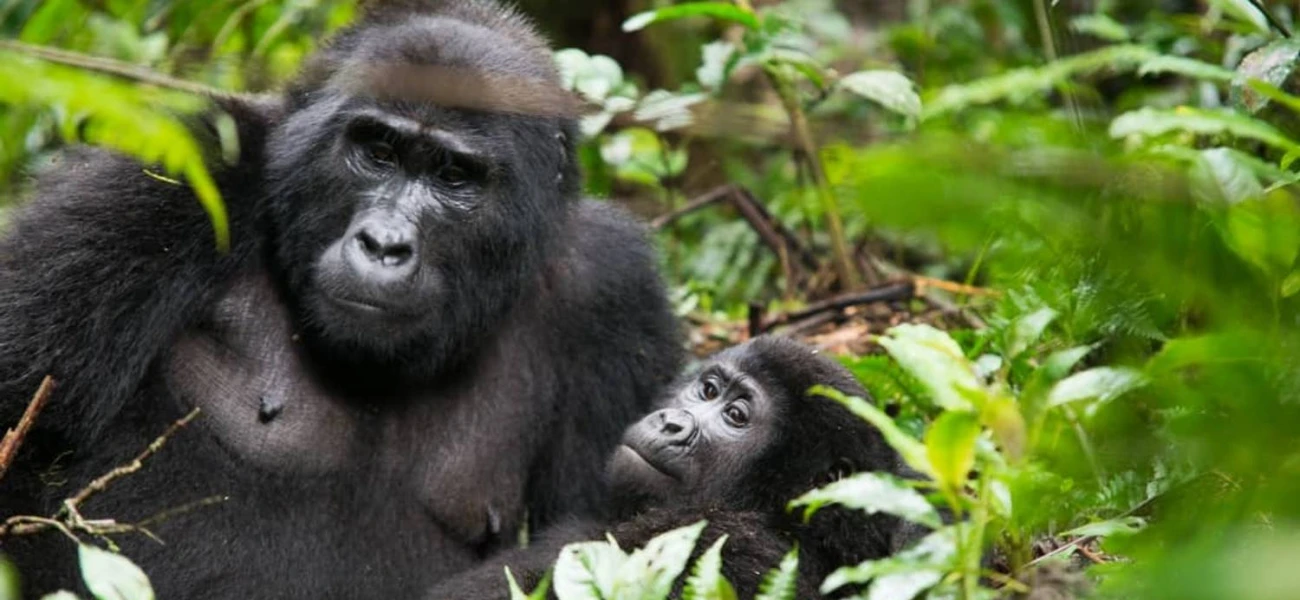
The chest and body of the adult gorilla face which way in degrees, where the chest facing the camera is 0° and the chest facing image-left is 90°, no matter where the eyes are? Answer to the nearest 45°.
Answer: approximately 0°

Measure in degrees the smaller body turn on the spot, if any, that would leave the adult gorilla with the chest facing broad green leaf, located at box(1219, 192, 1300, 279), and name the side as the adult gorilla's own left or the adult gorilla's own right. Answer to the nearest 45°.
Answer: approximately 45° to the adult gorilla's own left

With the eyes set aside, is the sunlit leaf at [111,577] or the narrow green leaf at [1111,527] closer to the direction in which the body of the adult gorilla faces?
the sunlit leaf

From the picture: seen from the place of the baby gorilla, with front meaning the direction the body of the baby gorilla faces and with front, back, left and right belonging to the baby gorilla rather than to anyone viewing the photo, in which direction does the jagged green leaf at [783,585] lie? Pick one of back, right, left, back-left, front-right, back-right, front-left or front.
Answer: front-left

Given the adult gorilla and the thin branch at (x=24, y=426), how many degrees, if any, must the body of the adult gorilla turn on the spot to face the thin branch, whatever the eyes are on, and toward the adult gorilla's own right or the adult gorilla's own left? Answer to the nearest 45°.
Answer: approximately 45° to the adult gorilla's own right

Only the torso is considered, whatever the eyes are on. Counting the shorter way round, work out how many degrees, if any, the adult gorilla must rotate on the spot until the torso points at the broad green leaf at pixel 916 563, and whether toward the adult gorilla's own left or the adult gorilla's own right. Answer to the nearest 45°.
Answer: approximately 45° to the adult gorilla's own left

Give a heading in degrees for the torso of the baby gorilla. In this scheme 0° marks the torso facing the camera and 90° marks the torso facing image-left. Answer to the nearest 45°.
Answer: approximately 45°

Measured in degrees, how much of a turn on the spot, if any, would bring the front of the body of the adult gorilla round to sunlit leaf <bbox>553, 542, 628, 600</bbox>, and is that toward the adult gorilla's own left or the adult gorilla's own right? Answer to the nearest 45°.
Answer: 0° — it already faces it

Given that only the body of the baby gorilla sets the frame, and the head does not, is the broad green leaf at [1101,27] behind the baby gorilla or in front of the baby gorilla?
behind

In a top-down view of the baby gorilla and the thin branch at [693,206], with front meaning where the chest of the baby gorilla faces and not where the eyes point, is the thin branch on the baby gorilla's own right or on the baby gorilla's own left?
on the baby gorilla's own right

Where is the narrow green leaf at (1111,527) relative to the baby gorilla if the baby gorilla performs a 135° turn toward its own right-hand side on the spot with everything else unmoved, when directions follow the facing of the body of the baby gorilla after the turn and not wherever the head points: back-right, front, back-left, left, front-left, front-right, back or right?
back-right

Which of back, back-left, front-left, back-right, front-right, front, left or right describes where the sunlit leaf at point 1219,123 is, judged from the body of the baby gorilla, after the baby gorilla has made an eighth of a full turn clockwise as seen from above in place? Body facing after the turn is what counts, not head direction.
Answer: back-left

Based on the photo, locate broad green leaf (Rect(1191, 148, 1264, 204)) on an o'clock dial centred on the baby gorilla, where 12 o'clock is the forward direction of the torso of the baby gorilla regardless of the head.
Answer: The broad green leaf is roughly at 9 o'clock from the baby gorilla.
